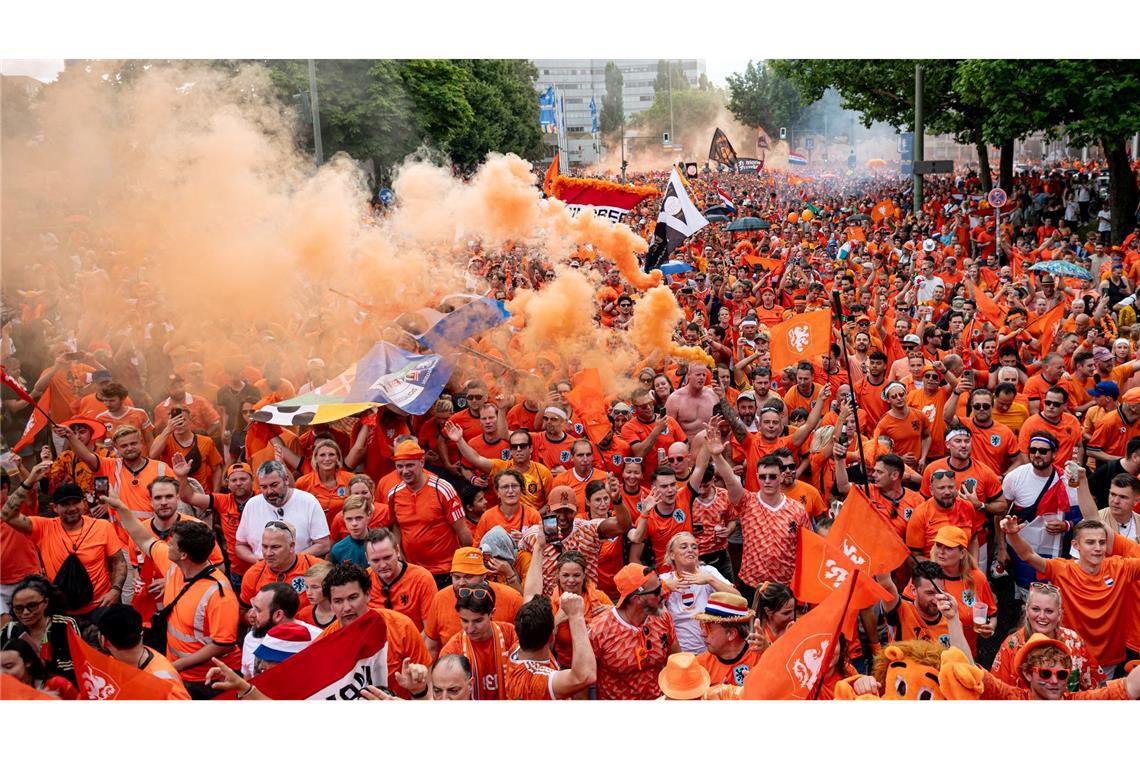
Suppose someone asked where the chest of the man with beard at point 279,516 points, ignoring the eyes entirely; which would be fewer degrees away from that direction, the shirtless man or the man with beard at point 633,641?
the man with beard

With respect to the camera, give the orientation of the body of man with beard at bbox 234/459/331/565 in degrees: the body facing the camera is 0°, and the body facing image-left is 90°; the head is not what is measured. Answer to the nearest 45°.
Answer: approximately 0°

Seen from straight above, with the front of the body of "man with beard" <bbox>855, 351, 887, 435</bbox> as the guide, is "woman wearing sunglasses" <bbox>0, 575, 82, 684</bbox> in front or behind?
in front

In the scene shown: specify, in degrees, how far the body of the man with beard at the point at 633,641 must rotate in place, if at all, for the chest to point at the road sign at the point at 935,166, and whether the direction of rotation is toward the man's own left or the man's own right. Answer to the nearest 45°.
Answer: approximately 135° to the man's own left

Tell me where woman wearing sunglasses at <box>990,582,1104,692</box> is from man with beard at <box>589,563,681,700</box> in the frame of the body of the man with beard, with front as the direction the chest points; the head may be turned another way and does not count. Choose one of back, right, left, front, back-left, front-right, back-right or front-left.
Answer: front-left

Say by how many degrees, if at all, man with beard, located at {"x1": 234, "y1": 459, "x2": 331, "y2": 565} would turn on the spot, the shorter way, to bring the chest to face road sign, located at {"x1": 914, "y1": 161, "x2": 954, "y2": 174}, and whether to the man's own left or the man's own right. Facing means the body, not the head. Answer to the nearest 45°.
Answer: approximately 135° to the man's own left

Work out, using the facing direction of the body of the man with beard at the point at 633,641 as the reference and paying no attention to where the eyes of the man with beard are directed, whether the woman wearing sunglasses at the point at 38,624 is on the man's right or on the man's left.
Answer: on the man's right

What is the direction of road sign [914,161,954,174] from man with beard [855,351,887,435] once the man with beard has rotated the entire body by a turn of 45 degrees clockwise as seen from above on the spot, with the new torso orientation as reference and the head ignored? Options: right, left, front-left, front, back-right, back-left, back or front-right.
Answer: back-right

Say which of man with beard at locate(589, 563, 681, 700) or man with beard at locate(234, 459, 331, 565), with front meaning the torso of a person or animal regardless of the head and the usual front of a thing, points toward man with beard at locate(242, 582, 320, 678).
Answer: man with beard at locate(234, 459, 331, 565)

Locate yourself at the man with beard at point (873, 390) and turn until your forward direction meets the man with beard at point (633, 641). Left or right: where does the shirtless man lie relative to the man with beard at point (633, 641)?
right

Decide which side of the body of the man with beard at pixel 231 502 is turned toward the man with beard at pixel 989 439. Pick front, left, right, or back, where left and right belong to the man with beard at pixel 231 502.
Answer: left

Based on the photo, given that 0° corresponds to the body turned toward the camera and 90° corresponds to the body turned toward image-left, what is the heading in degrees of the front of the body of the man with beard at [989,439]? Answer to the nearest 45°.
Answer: approximately 0°
